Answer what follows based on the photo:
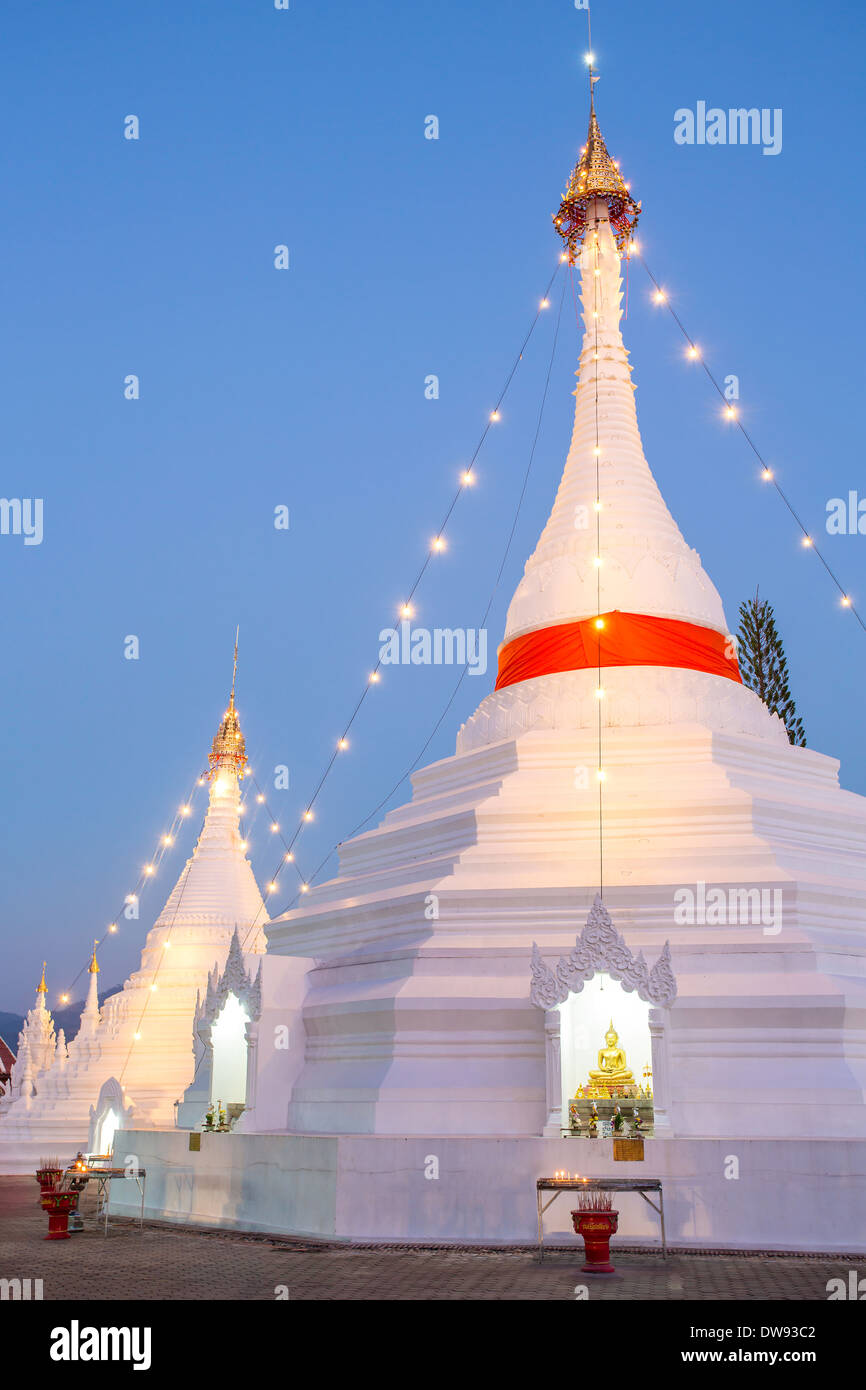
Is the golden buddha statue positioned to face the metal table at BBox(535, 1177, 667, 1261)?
yes

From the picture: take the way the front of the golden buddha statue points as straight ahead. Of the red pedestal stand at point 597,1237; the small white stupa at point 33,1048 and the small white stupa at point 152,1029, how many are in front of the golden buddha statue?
1

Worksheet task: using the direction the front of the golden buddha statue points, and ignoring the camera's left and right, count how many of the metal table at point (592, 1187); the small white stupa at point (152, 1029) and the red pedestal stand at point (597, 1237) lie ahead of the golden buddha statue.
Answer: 2

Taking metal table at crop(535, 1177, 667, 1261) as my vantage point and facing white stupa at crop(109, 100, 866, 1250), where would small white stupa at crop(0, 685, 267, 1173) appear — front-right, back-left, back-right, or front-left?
front-left

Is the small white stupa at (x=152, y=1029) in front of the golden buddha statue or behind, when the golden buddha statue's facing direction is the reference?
behind

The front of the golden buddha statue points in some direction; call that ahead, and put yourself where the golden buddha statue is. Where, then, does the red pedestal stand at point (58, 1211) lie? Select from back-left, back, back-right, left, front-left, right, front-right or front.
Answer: right

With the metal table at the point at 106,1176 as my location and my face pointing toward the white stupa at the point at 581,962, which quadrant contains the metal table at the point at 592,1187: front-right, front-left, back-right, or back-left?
front-right

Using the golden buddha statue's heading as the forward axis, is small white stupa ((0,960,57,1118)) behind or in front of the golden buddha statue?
behind

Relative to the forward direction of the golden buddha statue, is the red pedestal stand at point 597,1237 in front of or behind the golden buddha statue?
in front

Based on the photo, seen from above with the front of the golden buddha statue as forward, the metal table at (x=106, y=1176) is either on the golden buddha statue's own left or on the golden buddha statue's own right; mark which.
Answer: on the golden buddha statue's own right

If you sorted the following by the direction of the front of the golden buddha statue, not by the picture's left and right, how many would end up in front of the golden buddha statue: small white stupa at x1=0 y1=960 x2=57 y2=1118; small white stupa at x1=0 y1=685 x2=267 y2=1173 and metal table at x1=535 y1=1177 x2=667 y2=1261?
1

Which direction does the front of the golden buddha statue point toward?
toward the camera

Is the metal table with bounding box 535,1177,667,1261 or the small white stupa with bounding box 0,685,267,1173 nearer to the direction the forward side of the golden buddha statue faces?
the metal table
